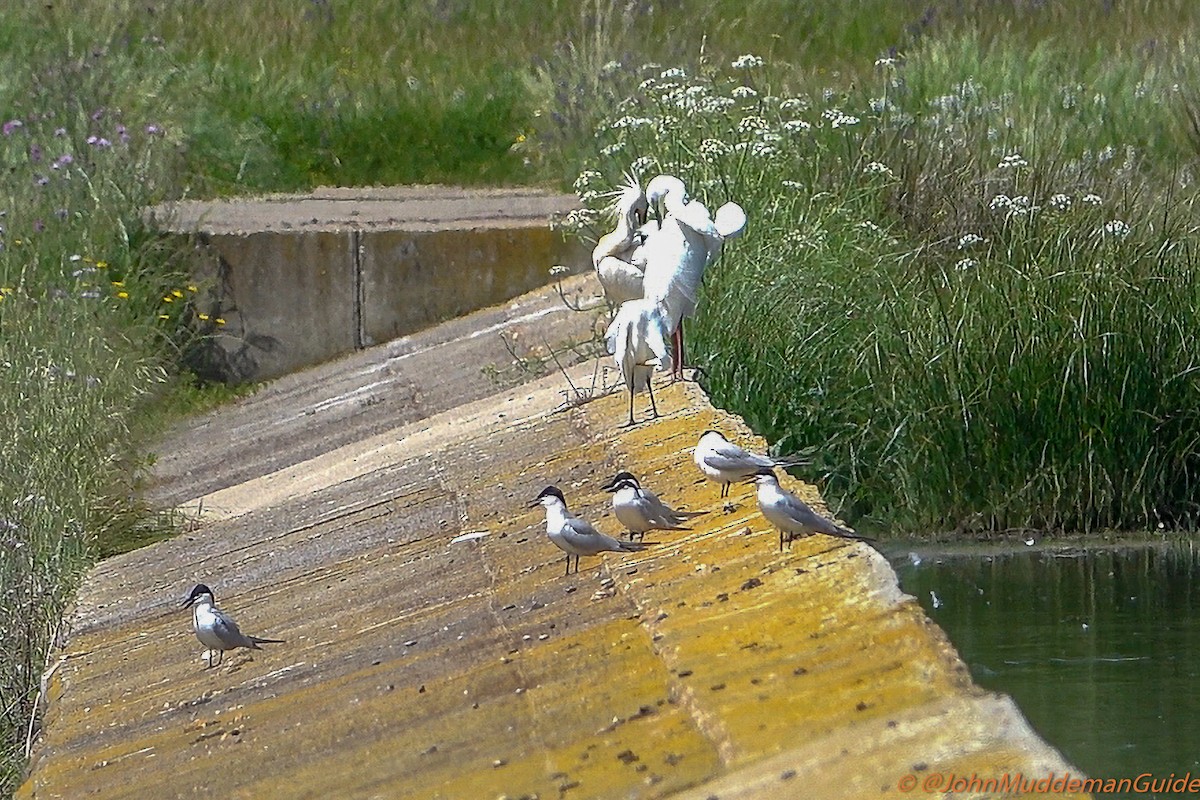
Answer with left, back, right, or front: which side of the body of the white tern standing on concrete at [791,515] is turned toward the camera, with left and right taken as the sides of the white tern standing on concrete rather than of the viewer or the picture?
left

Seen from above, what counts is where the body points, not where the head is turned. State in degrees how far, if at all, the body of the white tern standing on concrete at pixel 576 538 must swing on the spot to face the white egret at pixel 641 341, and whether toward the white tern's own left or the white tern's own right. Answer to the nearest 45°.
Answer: approximately 90° to the white tern's own right

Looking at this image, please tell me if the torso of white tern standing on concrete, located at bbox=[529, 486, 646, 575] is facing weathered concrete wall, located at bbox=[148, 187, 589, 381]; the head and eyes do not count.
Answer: no

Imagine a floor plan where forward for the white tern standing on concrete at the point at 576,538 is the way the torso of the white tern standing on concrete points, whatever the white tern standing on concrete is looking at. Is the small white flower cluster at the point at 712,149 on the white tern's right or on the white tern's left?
on the white tern's right

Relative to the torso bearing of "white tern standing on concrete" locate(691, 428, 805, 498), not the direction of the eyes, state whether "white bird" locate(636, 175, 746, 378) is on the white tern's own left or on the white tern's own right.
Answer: on the white tern's own right

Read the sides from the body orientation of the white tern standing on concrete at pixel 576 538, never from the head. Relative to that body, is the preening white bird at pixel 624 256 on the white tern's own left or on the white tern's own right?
on the white tern's own right

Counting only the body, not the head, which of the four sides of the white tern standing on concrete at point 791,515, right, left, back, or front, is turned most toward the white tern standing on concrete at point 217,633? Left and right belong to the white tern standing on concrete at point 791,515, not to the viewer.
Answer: front

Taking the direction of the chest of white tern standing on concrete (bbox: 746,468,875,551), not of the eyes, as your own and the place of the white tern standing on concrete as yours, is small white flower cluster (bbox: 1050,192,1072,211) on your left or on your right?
on your right

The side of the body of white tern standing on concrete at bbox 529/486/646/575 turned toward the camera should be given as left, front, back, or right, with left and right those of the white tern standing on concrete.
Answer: left

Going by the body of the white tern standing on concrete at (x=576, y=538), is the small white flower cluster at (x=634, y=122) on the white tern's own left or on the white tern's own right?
on the white tern's own right

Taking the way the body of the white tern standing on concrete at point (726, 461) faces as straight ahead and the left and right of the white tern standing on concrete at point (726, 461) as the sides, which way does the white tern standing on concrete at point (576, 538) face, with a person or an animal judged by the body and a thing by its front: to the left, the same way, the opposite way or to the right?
the same way

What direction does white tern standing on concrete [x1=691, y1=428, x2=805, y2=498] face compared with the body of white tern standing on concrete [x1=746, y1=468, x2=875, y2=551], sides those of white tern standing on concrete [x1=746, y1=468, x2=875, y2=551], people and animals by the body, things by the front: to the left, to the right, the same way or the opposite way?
the same way

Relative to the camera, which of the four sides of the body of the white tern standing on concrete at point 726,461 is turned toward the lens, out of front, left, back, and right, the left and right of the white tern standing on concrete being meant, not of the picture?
left

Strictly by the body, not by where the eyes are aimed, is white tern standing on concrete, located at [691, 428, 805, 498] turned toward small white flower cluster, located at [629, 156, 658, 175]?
no
